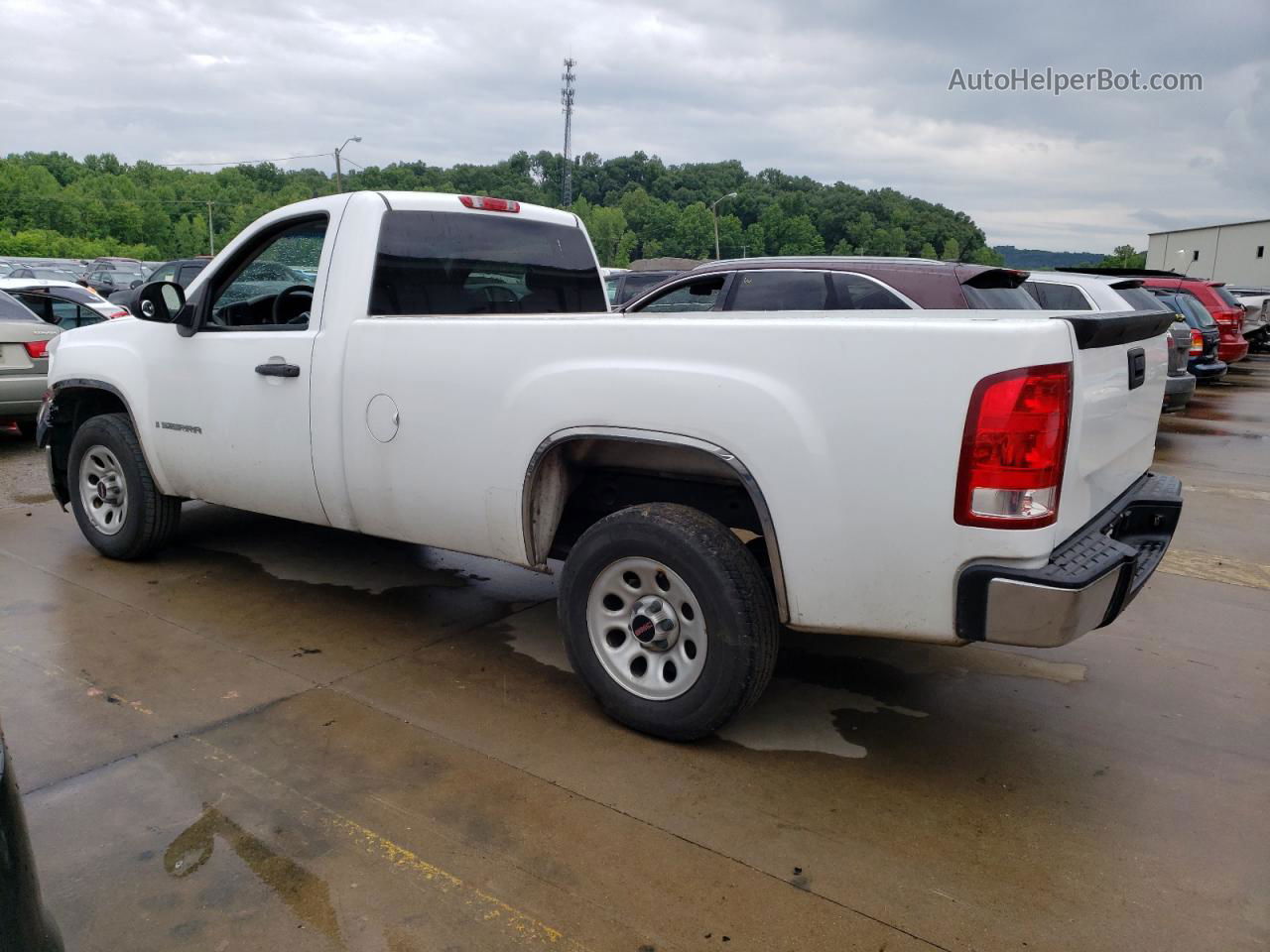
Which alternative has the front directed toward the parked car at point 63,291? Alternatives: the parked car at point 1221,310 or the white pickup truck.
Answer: the white pickup truck

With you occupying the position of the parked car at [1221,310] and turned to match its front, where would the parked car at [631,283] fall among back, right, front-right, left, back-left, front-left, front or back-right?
left

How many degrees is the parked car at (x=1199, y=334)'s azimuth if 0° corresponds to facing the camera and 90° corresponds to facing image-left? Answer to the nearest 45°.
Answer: approximately 135°

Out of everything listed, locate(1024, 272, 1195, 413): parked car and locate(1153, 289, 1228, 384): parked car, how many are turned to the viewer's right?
0

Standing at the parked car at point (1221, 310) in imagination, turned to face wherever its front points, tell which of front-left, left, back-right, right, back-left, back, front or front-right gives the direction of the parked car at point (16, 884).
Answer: back-left

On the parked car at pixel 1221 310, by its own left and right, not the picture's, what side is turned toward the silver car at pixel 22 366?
left

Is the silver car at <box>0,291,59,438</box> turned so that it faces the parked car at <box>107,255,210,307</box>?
no

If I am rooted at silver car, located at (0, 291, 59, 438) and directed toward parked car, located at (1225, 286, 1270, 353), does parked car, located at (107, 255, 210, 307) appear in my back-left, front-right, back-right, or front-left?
front-left

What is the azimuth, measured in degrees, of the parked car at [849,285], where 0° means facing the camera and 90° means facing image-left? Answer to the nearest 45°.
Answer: approximately 135°

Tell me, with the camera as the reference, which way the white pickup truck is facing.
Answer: facing away from the viewer and to the left of the viewer

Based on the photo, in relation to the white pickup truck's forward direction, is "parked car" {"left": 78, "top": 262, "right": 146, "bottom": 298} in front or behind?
in front

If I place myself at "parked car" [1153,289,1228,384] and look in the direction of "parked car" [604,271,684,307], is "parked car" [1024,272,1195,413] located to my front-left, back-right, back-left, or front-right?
front-left

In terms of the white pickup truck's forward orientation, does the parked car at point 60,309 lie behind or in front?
in front

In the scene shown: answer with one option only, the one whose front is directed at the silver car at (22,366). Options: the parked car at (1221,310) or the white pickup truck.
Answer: the white pickup truck

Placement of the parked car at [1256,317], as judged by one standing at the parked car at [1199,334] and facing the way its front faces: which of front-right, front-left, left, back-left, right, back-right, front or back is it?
front-right

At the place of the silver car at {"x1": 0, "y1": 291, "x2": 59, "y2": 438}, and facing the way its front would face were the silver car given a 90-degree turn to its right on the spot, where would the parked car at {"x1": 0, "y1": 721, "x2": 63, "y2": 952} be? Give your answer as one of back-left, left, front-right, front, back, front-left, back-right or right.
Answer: back-right
